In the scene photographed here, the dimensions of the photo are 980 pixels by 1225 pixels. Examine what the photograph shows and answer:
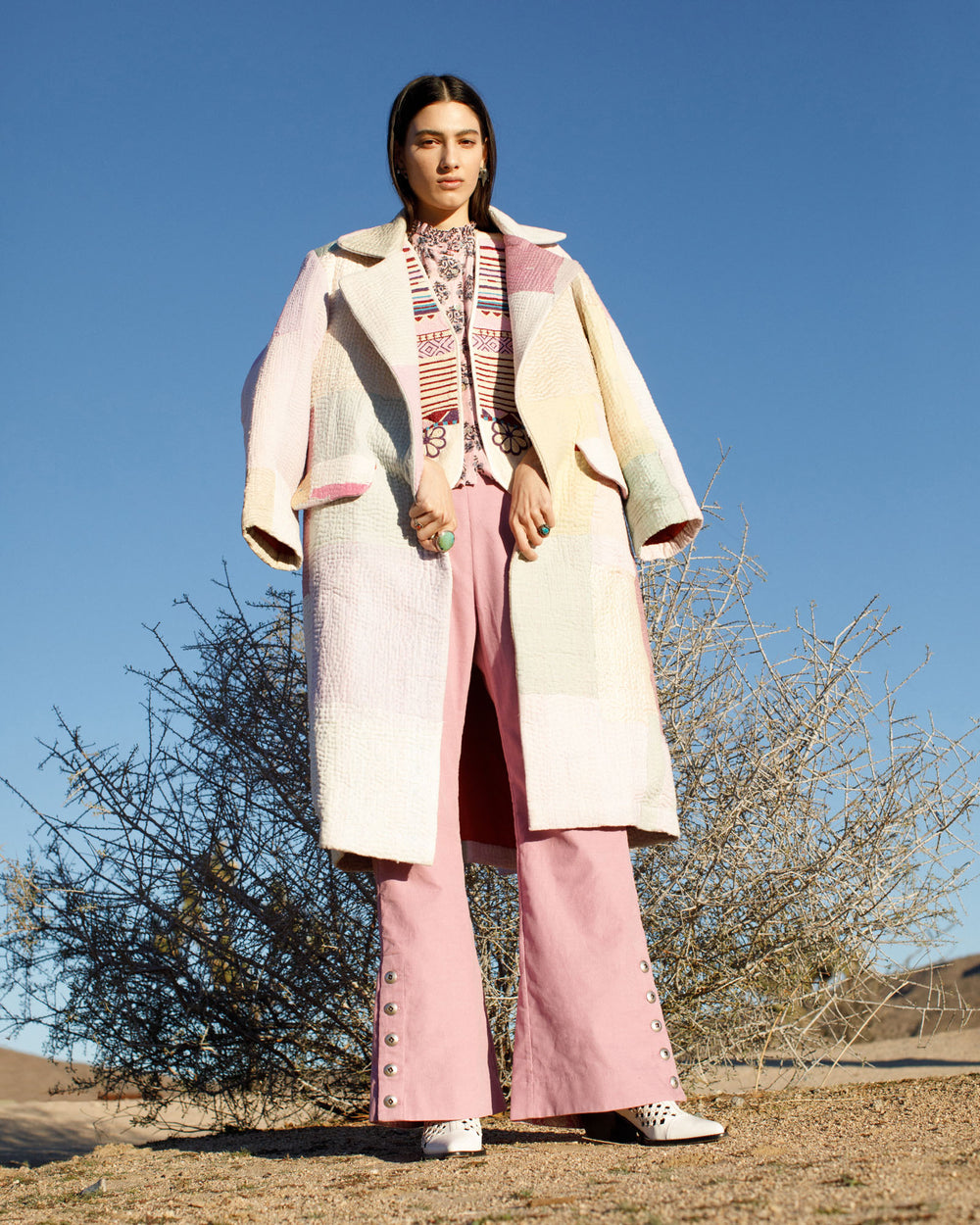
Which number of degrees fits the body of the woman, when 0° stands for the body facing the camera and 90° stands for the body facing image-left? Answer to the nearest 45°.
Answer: approximately 0°
